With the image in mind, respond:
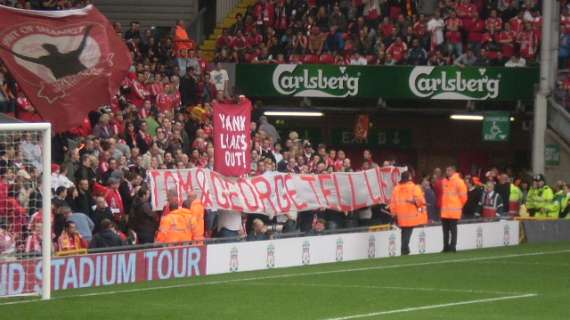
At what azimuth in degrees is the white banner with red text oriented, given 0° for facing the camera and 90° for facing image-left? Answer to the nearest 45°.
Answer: approximately 0°

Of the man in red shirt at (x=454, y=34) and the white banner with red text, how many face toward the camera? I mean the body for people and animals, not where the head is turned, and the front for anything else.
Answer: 2

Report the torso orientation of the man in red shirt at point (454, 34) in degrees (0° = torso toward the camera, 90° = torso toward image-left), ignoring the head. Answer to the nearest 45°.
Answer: approximately 0°

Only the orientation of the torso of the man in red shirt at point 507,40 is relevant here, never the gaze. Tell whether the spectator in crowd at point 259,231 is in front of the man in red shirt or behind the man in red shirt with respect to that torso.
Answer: in front

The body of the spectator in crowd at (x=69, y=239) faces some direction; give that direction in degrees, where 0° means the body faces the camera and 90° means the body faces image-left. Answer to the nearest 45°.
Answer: approximately 315°
